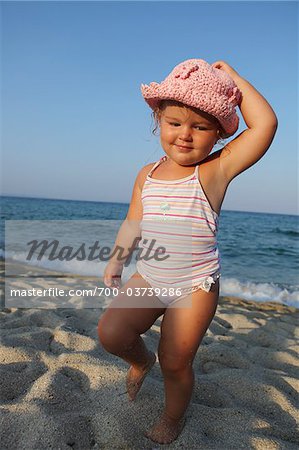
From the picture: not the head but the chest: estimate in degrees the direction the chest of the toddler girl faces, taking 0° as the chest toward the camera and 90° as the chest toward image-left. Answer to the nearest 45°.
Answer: approximately 45°
